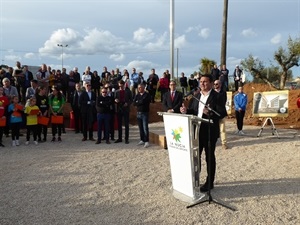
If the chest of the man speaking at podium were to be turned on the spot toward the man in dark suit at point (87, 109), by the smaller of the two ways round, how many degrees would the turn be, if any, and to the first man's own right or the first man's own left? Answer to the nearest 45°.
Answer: approximately 90° to the first man's own right

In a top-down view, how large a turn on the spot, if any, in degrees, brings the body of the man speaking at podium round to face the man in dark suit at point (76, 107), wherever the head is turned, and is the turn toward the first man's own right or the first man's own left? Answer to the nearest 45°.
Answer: approximately 90° to the first man's own right

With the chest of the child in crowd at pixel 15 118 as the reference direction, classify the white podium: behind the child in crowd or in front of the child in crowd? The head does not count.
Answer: in front

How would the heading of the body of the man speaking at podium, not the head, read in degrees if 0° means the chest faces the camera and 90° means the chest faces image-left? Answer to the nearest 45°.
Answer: approximately 45°

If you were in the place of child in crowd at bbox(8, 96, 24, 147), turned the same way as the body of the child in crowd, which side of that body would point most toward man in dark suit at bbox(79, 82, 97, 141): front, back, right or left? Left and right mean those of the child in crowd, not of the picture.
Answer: left

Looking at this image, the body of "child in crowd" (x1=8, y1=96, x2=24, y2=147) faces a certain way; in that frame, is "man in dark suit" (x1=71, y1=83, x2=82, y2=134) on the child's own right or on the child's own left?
on the child's own left

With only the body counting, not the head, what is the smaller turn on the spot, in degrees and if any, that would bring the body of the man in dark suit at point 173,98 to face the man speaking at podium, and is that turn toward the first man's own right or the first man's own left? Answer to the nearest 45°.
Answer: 0° — they already face them

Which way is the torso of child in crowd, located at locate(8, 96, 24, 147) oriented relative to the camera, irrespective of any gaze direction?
toward the camera

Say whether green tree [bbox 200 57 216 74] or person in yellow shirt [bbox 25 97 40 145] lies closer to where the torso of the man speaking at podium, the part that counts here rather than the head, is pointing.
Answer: the person in yellow shirt

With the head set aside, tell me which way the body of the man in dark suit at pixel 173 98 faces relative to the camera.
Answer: toward the camera

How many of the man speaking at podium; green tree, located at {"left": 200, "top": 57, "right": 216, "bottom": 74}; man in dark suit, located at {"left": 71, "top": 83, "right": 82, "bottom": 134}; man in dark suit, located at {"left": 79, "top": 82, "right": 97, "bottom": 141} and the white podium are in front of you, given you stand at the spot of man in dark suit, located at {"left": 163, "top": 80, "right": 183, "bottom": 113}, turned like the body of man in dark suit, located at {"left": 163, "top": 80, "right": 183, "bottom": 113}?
2

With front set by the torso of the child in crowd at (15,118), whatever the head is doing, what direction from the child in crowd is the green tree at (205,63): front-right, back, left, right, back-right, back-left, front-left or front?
back-left

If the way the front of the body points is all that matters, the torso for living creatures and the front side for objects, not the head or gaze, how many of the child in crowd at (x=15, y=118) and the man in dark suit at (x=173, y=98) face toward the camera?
2

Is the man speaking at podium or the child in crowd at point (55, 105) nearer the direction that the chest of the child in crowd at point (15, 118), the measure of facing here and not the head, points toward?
the man speaking at podium

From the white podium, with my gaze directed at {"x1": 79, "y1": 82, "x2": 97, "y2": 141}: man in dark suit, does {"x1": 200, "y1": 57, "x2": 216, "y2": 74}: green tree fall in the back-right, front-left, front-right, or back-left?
front-right
